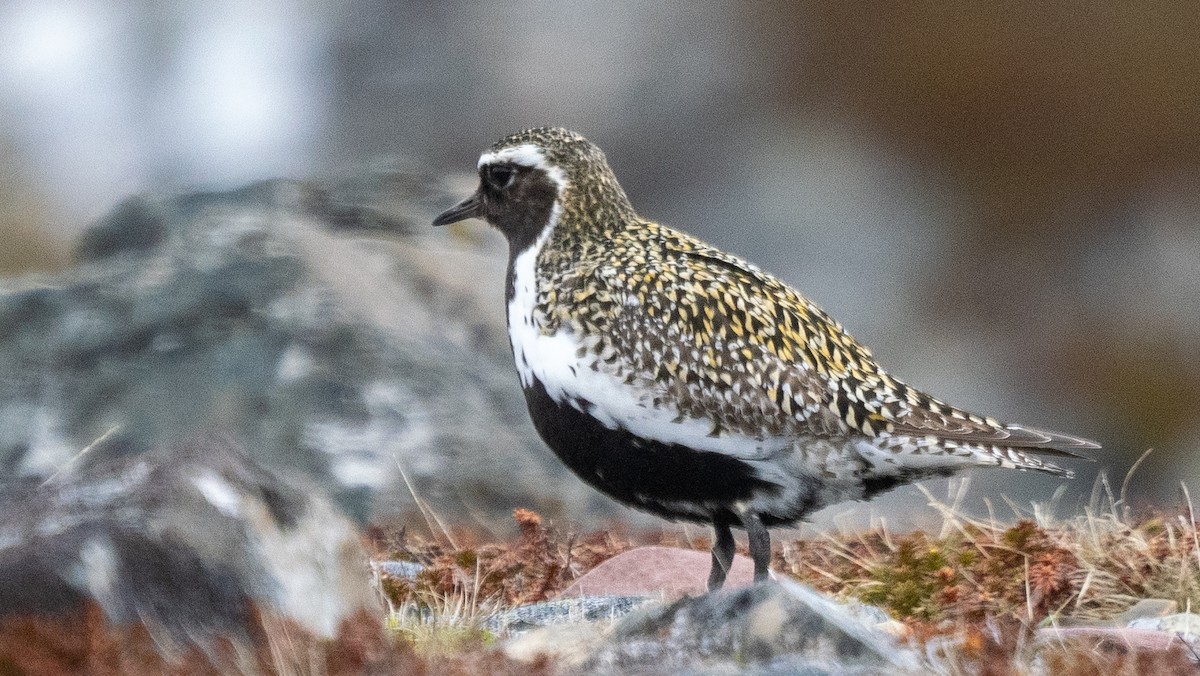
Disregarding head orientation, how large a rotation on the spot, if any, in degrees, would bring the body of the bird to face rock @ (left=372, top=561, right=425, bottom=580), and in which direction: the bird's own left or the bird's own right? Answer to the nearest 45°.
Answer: approximately 45° to the bird's own right

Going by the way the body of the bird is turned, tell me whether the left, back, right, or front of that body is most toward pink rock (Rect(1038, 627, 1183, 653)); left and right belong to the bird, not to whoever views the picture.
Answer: back

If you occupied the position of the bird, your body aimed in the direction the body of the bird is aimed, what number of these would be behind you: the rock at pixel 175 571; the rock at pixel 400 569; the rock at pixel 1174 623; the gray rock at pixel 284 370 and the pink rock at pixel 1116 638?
2

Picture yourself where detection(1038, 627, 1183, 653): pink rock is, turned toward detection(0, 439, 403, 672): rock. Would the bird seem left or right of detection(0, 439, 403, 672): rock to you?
right

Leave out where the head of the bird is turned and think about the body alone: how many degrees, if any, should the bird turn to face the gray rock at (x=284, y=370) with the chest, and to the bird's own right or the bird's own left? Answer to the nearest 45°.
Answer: approximately 45° to the bird's own right

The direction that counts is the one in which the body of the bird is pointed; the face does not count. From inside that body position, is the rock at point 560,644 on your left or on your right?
on your left

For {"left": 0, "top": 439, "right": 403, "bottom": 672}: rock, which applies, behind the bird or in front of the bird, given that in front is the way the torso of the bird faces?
in front

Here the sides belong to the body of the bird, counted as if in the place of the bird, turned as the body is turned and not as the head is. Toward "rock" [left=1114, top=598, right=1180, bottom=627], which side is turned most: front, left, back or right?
back

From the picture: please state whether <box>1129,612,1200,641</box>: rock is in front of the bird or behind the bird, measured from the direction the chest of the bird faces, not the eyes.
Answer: behind

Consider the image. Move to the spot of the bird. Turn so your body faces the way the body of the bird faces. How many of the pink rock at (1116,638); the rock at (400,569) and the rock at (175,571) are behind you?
1

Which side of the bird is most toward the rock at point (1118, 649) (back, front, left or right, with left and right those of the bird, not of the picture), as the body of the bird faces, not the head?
back

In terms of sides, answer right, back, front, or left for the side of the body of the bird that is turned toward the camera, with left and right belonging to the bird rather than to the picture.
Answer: left
